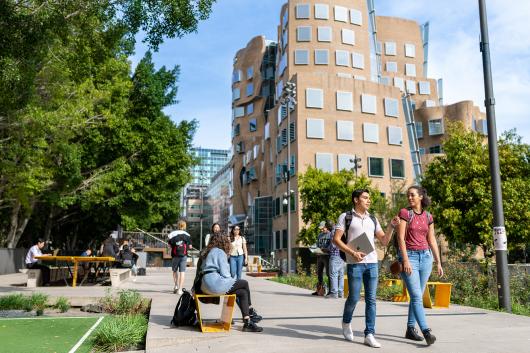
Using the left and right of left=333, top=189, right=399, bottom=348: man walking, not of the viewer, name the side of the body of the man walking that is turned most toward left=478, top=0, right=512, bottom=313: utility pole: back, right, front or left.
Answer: left

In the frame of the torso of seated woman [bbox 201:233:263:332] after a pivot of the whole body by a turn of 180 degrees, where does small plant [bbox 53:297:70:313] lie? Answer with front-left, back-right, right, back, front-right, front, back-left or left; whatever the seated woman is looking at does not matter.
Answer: front-right

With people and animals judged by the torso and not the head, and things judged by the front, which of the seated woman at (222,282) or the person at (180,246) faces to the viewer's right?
the seated woman

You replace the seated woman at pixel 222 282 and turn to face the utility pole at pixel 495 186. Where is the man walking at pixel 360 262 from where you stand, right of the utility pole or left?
right

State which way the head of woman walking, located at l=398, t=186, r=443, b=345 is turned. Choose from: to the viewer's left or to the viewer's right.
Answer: to the viewer's left

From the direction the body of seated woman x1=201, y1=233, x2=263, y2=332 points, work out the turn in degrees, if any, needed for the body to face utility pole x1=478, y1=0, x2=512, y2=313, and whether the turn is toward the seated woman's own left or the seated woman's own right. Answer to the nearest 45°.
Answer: approximately 45° to the seated woman's own left

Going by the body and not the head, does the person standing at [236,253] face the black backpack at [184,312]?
yes

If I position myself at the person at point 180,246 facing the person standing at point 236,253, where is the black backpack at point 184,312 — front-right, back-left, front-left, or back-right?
back-right

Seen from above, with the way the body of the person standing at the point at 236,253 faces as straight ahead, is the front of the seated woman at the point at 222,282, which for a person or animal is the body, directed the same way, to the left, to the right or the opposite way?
to the left

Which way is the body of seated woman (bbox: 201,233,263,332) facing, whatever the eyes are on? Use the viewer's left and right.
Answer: facing to the right of the viewer

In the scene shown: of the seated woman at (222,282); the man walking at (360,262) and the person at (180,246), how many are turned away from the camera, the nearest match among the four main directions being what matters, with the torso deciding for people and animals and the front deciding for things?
1

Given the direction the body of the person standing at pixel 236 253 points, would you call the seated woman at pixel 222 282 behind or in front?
in front

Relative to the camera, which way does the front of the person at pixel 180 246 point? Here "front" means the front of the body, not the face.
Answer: away from the camera
